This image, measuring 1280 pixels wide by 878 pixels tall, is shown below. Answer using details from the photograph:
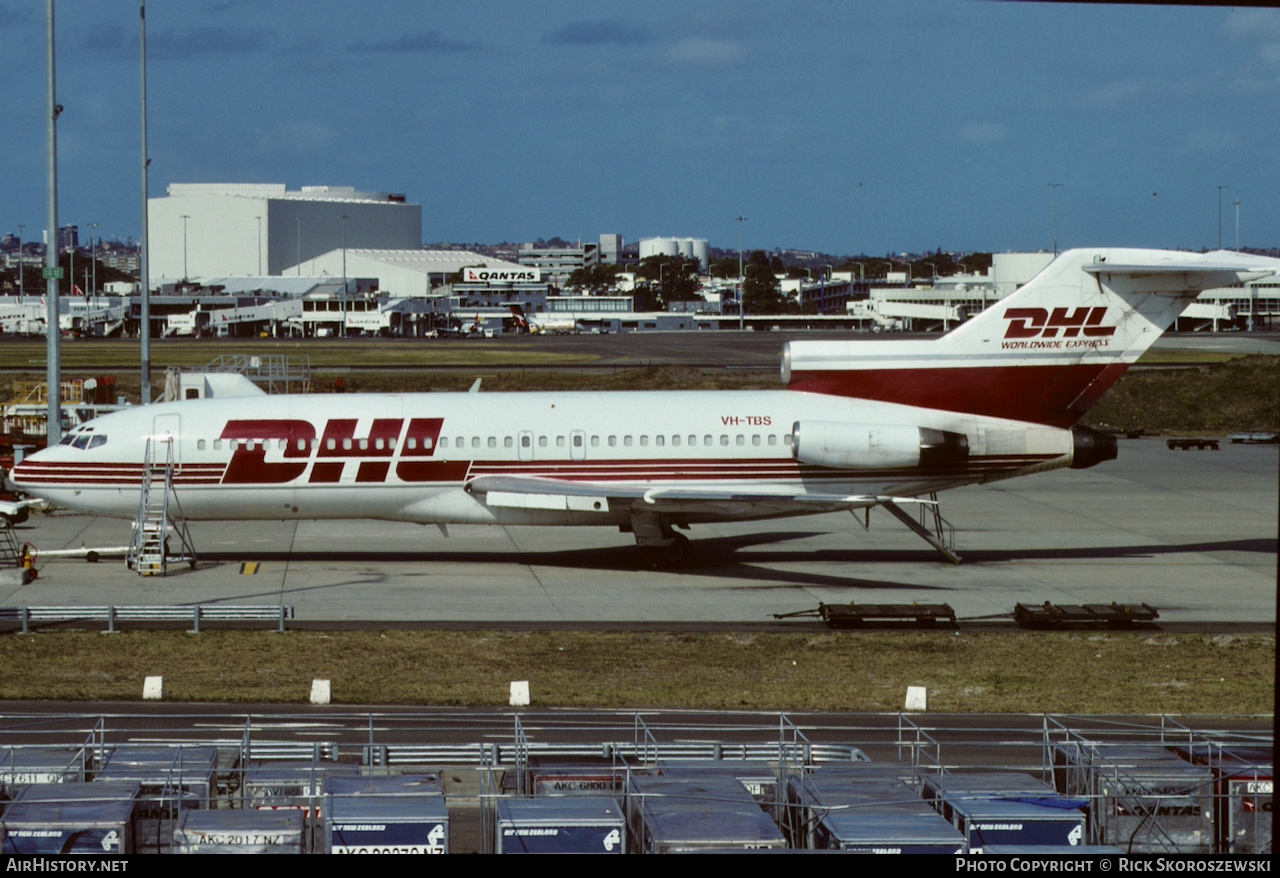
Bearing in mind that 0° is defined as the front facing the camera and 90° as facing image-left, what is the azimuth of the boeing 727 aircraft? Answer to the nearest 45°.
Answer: approximately 90°

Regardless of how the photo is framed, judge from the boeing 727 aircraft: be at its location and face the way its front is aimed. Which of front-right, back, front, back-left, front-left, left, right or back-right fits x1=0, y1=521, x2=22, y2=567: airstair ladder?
front
